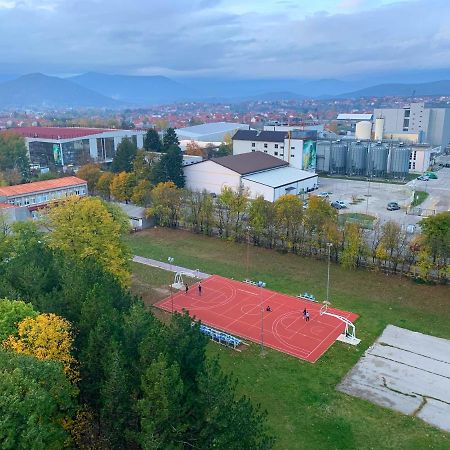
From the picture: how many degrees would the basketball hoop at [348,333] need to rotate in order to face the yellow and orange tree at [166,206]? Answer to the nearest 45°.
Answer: approximately 45° to its right

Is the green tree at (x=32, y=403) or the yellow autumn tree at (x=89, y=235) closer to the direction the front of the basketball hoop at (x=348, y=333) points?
the yellow autumn tree

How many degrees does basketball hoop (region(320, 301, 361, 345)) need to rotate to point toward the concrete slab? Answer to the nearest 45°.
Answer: approximately 135° to its left

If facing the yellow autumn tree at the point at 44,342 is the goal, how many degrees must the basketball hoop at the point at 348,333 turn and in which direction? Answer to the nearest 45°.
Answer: approximately 45° to its left

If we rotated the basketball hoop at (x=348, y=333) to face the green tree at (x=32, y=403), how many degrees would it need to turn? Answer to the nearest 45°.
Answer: approximately 45° to its left

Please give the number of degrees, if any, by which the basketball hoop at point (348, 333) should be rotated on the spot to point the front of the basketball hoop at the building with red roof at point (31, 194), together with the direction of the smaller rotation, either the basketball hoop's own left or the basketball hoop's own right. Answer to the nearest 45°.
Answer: approximately 45° to the basketball hoop's own right

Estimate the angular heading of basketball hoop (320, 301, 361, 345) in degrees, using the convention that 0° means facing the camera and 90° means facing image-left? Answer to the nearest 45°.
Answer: approximately 90°

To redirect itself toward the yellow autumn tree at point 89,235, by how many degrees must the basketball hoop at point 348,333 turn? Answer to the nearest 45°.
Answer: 0° — it already faces it

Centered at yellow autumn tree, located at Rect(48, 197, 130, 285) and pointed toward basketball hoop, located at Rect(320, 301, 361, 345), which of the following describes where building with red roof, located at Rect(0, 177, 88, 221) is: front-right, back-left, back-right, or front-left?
back-left
